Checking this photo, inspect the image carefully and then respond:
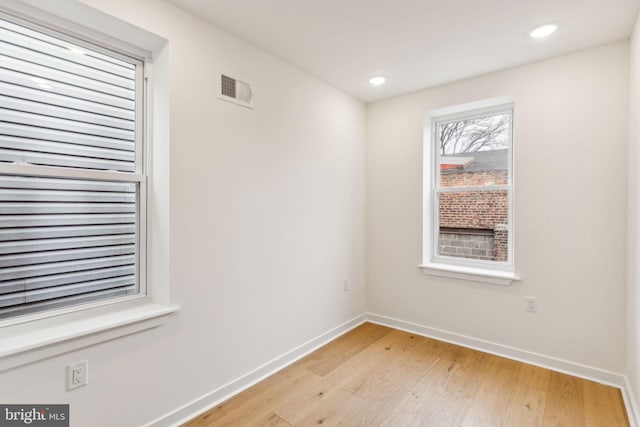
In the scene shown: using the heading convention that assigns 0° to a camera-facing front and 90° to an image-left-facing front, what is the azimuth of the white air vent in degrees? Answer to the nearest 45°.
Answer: approximately 315°

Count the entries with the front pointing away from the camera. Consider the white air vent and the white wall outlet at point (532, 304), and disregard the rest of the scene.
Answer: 0

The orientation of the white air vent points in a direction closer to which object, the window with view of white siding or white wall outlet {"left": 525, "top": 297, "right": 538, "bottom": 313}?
the white wall outlet

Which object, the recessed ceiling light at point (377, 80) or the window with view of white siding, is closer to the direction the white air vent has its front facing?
the recessed ceiling light

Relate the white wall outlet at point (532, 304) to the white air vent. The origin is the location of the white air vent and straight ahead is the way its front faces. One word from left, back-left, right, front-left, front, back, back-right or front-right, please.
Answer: front-left

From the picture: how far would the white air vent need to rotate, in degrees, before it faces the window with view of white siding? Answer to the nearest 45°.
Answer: approximately 135° to its right

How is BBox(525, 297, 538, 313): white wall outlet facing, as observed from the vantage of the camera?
facing the viewer

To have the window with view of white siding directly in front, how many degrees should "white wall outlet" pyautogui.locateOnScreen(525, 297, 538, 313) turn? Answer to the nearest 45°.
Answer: approximately 45° to its right

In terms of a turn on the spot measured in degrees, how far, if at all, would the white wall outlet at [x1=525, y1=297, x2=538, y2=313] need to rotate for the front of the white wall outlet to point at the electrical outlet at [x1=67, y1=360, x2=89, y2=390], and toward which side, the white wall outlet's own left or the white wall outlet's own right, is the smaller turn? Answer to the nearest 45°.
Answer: approximately 45° to the white wall outlet's own right

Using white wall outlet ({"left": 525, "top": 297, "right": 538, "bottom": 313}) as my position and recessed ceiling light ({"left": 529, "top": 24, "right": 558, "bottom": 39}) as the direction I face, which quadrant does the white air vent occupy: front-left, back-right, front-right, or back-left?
front-right

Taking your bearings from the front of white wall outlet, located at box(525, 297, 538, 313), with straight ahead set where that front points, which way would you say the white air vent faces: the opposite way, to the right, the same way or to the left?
to the left

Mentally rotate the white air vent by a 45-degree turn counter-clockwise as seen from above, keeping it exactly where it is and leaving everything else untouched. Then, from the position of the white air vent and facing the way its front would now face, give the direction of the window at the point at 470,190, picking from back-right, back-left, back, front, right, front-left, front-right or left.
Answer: front
